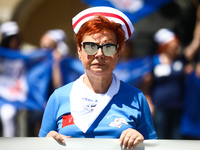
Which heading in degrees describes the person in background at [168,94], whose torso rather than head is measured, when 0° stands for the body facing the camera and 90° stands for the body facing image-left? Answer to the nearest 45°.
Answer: approximately 315°

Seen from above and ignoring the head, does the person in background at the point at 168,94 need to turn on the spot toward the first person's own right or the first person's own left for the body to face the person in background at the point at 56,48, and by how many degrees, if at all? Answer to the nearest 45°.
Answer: approximately 135° to the first person's own right

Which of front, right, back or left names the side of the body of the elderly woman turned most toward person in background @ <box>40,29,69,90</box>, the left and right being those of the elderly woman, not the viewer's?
back
